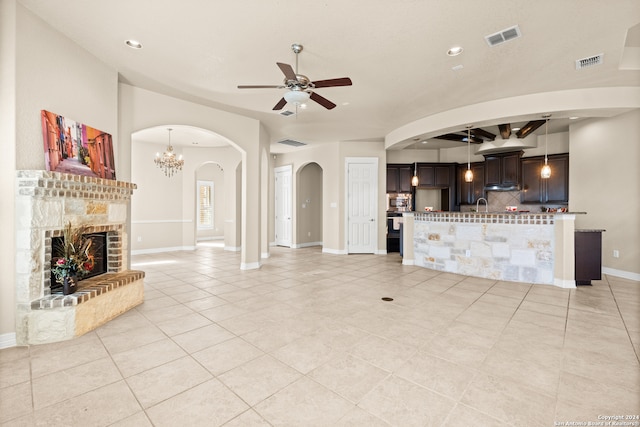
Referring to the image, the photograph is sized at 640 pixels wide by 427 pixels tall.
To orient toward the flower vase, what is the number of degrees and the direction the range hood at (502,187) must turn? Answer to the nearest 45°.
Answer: approximately 45° to its right

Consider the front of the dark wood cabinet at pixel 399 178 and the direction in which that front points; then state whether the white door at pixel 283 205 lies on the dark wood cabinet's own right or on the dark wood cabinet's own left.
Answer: on the dark wood cabinet's own right

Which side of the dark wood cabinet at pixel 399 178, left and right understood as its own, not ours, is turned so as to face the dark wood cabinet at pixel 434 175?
left

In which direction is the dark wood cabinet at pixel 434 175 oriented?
toward the camera

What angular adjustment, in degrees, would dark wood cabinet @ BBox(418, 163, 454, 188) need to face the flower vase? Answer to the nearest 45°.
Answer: approximately 45° to its right

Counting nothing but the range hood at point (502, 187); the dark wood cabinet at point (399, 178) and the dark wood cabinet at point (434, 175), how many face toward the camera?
3

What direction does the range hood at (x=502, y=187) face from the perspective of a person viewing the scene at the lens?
facing the viewer

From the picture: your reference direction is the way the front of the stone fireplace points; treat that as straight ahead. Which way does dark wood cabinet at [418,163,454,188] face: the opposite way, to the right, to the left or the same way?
to the right

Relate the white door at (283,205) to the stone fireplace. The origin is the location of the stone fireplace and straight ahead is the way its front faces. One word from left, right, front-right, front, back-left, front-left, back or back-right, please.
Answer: left

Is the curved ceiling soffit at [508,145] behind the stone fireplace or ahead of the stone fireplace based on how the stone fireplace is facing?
ahead

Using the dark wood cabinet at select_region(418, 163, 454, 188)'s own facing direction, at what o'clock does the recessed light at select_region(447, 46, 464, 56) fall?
The recessed light is roughly at 12 o'clock from the dark wood cabinet.

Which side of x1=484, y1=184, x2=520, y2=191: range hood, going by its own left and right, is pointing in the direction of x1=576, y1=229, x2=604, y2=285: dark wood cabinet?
front

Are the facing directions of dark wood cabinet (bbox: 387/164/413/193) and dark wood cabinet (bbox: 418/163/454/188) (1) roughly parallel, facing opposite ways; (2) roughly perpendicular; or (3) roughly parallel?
roughly parallel
